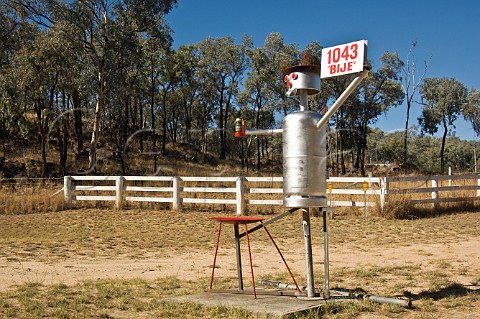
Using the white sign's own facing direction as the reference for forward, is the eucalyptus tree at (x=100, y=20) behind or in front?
behind

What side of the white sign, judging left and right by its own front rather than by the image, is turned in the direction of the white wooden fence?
back

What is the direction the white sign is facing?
toward the camera

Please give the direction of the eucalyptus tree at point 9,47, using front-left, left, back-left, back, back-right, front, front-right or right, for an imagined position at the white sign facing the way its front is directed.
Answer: back-right
